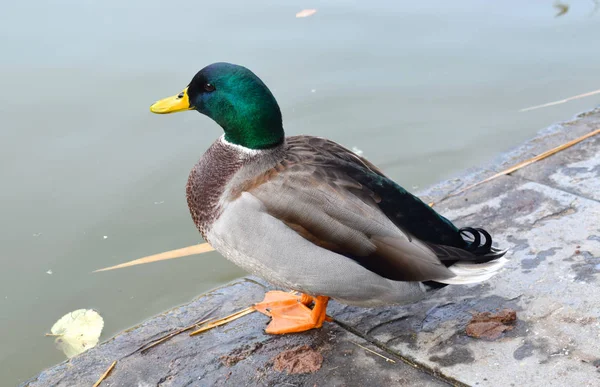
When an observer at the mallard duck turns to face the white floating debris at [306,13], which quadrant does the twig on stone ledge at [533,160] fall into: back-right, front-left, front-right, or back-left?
front-right

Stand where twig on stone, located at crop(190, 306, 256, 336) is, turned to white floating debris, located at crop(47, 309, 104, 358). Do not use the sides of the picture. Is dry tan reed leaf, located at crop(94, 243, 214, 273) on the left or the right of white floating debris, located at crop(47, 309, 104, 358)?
right

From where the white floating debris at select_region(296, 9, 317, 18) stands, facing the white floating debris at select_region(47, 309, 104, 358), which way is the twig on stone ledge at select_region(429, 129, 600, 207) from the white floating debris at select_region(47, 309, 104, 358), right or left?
left

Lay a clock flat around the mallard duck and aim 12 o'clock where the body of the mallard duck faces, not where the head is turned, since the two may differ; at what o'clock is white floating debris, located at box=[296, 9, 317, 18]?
The white floating debris is roughly at 3 o'clock from the mallard duck.

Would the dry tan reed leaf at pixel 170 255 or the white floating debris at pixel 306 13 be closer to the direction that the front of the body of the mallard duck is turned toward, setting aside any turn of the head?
the dry tan reed leaf

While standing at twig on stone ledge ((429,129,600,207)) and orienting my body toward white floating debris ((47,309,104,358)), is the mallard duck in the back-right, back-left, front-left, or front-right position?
front-left

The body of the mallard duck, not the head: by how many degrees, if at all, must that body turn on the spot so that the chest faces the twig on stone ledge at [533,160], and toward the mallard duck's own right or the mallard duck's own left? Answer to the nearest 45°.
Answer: approximately 135° to the mallard duck's own right

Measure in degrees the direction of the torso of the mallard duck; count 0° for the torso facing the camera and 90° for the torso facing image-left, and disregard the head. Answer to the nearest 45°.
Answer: approximately 90°
